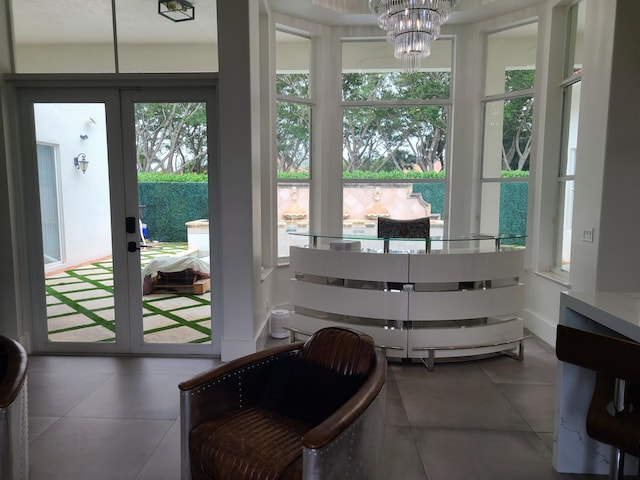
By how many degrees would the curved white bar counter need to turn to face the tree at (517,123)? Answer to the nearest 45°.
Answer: approximately 135° to its left

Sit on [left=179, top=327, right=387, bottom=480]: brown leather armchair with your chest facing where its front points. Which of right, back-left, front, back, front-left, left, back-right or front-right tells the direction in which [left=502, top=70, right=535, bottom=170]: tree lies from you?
back

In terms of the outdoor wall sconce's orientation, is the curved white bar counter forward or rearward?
forward

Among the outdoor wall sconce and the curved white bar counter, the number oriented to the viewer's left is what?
0

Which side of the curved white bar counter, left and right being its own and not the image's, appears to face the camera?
front

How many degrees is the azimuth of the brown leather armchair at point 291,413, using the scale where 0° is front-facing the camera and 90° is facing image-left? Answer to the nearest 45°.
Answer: approximately 45°

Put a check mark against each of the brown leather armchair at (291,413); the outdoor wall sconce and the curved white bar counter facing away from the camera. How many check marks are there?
0

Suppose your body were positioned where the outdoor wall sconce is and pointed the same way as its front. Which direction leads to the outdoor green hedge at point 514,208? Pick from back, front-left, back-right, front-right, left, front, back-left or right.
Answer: front-left

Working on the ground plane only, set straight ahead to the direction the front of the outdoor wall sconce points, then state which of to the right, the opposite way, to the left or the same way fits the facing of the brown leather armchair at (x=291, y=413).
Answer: to the right

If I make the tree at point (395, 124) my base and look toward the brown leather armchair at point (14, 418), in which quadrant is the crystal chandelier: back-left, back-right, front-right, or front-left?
front-left

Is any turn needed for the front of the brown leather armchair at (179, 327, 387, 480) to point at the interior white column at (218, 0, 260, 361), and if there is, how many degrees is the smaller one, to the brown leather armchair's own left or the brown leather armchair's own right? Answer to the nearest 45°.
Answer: approximately 135° to the brown leather armchair's own right

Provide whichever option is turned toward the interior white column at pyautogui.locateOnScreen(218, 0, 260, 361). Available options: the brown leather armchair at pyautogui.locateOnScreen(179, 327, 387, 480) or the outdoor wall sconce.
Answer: the outdoor wall sconce

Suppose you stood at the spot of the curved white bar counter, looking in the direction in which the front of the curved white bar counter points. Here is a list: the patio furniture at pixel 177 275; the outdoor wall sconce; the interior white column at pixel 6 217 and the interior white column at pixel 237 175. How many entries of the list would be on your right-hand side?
4

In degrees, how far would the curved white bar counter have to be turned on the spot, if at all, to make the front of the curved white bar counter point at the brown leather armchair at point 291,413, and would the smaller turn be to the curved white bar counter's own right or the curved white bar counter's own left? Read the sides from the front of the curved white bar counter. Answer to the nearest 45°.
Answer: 0° — it already faces it

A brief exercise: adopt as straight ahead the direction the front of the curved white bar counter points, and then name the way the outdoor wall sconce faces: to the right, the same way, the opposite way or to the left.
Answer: to the left

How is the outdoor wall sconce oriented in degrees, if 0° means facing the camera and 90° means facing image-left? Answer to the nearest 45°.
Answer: approximately 315°
